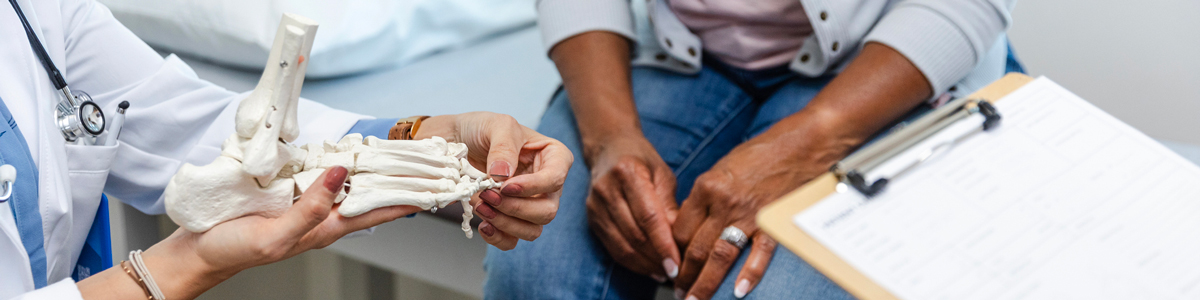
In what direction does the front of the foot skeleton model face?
to the viewer's right
